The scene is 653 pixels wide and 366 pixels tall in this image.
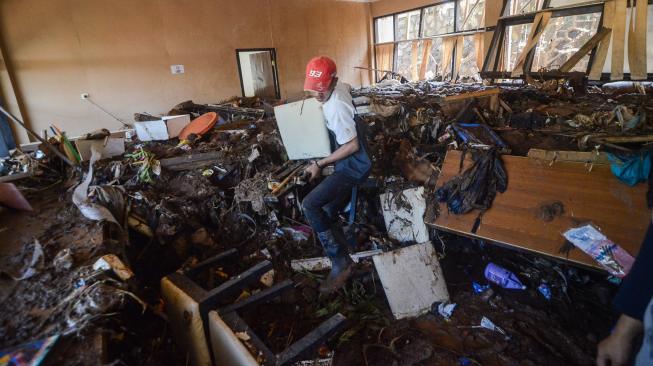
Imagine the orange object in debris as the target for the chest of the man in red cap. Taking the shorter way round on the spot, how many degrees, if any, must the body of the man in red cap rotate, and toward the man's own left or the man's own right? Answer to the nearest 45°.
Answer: approximately 90° to the man's own right

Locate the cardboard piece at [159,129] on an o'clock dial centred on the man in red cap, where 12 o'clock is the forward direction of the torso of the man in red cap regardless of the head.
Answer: The cardboard piece is roughly at 3 o'clock from the man in red cap.

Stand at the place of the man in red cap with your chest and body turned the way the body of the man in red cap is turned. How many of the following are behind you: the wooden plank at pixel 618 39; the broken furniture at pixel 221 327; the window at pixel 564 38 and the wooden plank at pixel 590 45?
3

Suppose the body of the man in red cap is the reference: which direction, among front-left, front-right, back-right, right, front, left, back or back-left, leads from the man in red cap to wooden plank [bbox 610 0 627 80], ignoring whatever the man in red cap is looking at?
back

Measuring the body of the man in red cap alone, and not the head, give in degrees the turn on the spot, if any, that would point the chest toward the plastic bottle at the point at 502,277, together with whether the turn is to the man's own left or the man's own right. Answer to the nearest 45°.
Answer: approximately 135° to the man's own left

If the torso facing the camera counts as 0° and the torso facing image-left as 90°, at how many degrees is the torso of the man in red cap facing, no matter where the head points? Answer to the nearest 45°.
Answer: approximately 45°

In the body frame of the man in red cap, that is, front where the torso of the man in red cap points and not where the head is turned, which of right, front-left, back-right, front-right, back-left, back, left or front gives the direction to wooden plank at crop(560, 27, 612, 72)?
back

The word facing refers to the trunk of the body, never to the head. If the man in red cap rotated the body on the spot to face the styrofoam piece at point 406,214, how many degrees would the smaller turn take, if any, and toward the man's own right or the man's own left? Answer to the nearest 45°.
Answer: approximately 180°

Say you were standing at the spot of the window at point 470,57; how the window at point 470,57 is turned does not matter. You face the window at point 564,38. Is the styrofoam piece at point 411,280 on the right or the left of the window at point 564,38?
right

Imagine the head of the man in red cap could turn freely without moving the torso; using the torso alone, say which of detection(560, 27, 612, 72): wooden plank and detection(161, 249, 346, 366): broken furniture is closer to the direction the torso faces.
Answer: the broken furniture
